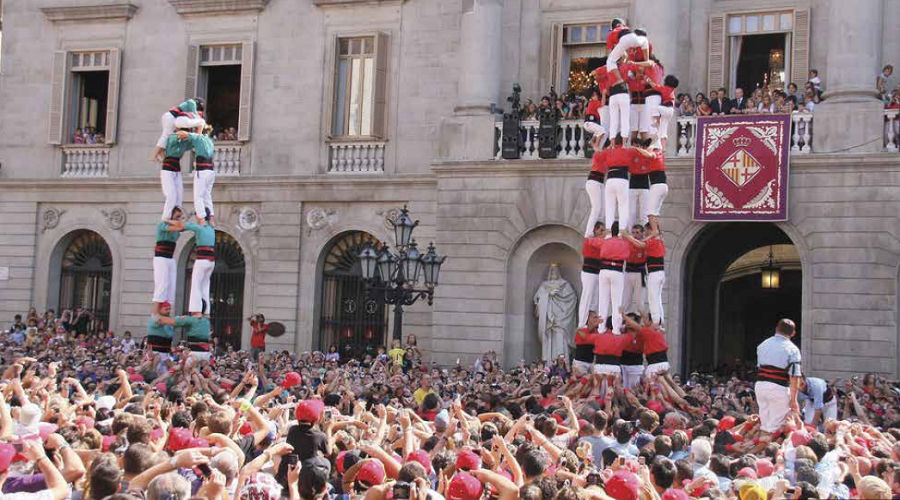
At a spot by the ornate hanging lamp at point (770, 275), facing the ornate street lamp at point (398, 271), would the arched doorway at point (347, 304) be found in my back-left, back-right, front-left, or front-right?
front-right

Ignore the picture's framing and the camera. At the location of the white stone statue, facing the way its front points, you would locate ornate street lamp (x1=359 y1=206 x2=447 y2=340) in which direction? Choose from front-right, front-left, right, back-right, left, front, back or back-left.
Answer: front-right

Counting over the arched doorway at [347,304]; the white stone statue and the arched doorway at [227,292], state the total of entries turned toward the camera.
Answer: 3

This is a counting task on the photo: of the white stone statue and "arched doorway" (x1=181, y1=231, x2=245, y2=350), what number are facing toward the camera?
2

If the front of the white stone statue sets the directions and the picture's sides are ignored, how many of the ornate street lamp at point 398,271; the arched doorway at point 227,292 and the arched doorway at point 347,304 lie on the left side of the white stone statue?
0

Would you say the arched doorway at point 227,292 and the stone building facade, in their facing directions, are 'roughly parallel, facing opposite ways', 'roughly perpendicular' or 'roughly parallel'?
roughly parallel

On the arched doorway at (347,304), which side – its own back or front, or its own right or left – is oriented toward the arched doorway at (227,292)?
right

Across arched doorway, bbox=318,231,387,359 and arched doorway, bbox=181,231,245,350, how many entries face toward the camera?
2

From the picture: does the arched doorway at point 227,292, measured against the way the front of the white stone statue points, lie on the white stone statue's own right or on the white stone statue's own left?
on the white stone statue's own right

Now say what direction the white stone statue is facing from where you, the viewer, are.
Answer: facing the viewer

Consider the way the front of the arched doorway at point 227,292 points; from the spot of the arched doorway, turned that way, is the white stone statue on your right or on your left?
on your left

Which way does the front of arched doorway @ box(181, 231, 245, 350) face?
toward the camera

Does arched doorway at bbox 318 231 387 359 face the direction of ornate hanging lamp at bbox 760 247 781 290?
no

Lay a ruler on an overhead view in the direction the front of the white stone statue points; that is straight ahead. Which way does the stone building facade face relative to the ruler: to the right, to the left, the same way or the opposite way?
the same way
